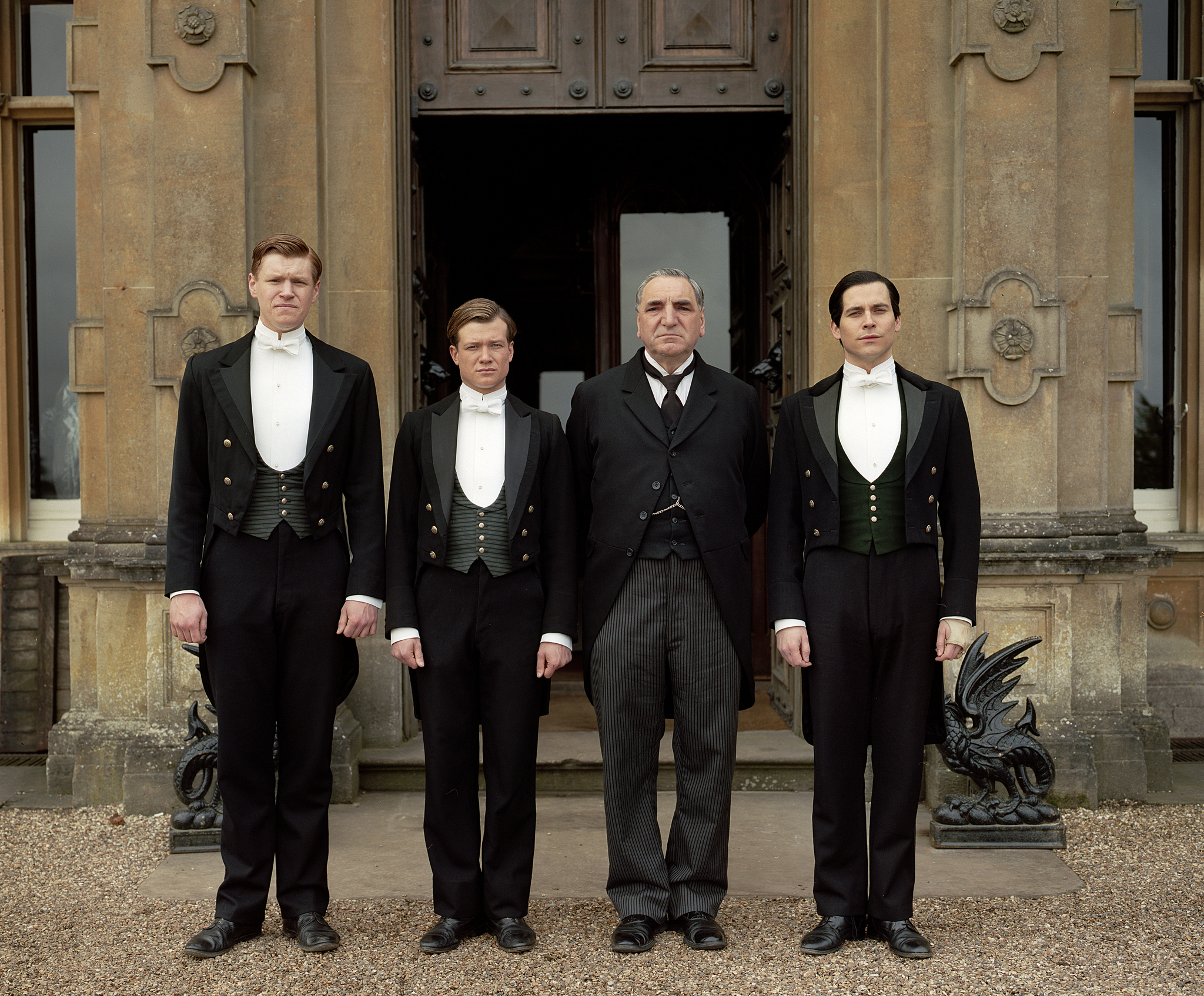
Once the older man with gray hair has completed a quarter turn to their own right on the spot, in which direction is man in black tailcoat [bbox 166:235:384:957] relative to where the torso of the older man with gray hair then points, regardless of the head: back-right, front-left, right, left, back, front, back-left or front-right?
front

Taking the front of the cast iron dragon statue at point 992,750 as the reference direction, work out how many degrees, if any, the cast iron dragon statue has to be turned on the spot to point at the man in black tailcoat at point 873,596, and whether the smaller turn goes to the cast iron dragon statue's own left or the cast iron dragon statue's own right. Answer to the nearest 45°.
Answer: approximately 90° to the cast iron dragon statue's own left

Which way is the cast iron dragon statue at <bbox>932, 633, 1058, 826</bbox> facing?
to the viewer's left

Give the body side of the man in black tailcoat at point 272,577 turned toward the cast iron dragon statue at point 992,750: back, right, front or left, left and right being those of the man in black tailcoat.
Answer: left

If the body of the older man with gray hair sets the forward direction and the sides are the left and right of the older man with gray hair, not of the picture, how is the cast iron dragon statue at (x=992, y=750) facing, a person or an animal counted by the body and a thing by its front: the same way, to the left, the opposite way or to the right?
to the right

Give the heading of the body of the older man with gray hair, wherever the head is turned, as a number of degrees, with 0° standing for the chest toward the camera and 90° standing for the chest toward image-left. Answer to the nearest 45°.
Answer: approximately 0°
